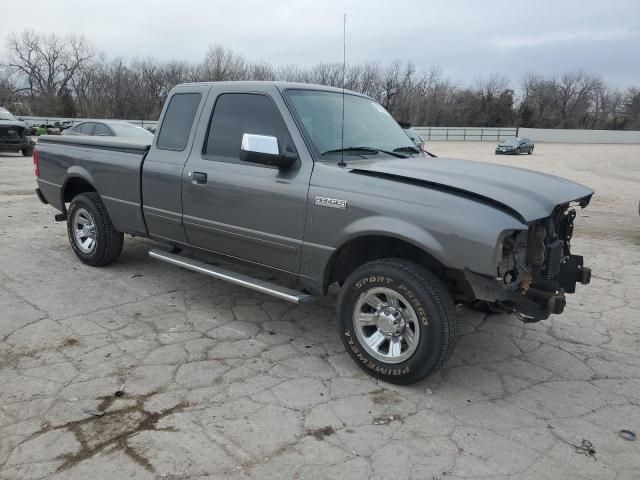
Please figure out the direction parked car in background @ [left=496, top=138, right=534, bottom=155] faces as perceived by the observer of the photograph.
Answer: facing the viewer and to the left of the viewer

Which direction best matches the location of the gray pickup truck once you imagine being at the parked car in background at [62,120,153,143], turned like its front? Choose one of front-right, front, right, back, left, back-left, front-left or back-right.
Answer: front-right

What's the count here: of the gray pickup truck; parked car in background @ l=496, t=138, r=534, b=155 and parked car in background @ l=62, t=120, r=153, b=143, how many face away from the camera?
0

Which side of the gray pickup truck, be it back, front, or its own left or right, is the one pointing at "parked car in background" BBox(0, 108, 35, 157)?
back

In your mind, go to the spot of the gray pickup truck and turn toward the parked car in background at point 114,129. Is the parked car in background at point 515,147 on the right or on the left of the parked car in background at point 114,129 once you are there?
right

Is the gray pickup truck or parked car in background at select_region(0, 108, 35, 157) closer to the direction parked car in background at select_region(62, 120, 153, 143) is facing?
the gray pickup truck

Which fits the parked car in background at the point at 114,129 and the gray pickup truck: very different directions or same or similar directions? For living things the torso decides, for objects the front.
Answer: same or similar directions

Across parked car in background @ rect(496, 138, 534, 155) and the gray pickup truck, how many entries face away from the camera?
0

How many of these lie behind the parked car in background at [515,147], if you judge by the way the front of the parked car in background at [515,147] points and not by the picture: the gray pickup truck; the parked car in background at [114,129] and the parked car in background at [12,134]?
0

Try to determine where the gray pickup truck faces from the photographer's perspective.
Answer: facing the viewer and to the right of the viewer

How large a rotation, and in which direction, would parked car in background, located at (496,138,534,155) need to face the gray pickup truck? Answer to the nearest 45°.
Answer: approximately 45° to its left

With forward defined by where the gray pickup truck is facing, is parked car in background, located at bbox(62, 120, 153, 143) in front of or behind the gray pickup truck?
behind
